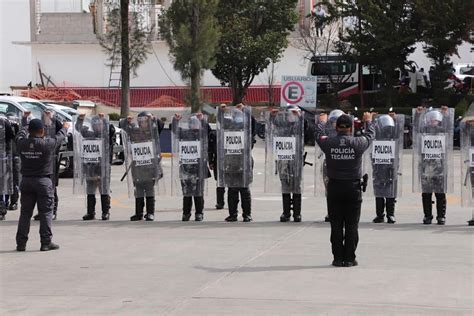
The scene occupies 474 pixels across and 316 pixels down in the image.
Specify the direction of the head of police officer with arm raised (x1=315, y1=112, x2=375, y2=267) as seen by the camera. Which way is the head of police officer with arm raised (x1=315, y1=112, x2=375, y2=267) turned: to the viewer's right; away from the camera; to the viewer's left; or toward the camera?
away from the camera

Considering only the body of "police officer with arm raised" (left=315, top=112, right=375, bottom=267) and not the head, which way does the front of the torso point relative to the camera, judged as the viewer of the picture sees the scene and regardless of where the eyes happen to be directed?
away from the camera

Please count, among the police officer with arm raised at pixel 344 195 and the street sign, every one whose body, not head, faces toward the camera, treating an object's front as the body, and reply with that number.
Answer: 1

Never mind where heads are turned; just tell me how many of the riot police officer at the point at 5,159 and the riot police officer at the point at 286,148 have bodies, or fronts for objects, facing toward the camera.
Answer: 2

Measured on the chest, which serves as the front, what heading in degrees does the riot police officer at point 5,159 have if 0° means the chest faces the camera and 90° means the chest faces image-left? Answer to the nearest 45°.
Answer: approximately 0°

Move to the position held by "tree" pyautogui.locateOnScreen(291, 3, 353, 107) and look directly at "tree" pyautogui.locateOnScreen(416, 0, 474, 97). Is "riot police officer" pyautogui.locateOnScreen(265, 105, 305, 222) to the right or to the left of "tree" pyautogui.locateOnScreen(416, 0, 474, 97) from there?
right

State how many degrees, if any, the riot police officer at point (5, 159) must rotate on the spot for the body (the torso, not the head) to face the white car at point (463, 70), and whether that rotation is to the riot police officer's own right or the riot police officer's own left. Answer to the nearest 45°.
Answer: approximately 135° to the riot police officer's own left

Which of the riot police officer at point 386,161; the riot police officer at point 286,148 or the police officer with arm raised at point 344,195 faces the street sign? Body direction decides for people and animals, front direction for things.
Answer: the police officer with arm raised

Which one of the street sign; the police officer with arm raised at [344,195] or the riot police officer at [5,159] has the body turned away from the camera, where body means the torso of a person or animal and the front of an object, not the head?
the police officer with arm raised
